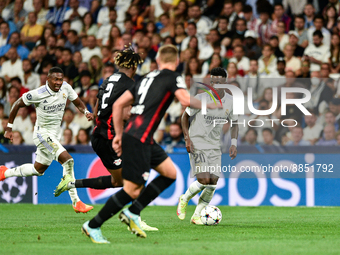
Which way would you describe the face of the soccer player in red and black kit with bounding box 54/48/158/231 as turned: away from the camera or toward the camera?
away from the camera

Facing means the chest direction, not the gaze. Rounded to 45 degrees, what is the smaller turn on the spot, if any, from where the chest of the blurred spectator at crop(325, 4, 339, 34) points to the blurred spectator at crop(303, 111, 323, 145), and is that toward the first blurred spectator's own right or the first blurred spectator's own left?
0° — they already face them

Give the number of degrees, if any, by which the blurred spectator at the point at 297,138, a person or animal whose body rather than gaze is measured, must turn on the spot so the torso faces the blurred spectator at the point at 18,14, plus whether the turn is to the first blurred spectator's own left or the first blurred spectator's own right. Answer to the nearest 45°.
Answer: approximately 135° to the first blurred spectator's own right

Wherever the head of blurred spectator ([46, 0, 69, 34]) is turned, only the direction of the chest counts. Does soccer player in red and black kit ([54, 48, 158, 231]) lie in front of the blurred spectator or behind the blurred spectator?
in front

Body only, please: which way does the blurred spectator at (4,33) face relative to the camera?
toward the camera

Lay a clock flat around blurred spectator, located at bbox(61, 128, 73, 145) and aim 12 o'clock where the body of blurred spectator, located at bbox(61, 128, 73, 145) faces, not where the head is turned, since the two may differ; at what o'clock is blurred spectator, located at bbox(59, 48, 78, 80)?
blurred spectator, located at bbox(59, 48, 78, 80) is roughly at 6 o'clock from blurred spectator, located at bbox(61, 128, 73, 145).

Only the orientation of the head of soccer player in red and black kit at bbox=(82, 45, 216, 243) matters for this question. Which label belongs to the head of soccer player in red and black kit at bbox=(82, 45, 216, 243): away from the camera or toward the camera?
away from the camera

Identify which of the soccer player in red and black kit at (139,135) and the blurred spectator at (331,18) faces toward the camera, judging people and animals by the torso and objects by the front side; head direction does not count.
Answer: the blurred spectator

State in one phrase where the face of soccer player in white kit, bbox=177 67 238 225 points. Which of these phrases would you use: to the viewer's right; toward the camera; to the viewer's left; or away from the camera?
toward the camera

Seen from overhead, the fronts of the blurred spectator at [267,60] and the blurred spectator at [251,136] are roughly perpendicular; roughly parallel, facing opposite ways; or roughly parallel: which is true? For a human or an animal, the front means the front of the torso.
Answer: roughly parallel

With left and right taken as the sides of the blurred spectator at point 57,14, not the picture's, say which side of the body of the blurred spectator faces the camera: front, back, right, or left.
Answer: front

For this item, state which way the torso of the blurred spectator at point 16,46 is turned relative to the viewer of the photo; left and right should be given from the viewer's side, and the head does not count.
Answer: facing the viewer

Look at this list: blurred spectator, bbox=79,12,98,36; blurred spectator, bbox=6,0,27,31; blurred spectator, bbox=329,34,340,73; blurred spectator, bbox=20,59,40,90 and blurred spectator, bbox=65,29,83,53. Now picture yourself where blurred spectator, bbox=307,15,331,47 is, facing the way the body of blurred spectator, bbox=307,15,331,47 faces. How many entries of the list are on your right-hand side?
4

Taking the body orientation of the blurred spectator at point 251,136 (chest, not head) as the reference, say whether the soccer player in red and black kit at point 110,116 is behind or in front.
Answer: in front

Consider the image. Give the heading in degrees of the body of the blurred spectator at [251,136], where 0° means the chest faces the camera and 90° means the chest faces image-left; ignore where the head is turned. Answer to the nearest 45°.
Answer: approximately 0°

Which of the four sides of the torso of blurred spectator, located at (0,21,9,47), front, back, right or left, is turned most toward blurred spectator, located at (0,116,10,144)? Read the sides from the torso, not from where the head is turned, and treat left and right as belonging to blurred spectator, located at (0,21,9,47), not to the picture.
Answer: front

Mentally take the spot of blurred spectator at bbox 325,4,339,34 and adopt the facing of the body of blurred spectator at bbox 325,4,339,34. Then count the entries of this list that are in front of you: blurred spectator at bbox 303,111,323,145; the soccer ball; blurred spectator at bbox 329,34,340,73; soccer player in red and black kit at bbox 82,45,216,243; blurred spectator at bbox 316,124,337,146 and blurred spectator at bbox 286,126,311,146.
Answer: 6
